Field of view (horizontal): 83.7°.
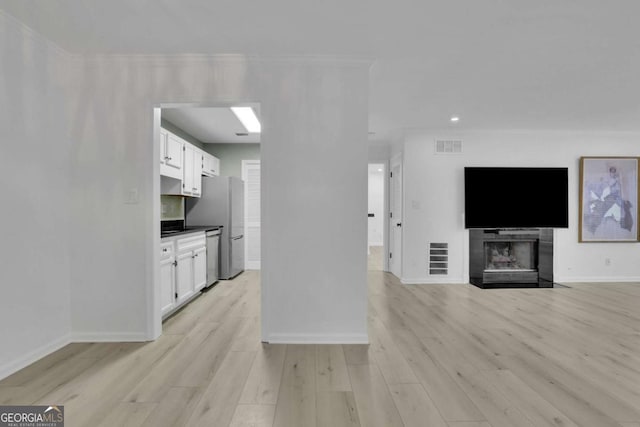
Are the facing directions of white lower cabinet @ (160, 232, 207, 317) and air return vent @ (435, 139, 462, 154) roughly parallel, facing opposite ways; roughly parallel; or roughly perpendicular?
roughly perpendicular

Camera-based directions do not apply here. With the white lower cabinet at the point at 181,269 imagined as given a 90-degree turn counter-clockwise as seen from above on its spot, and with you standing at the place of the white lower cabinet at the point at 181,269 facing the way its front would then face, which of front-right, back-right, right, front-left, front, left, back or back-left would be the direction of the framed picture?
front-right

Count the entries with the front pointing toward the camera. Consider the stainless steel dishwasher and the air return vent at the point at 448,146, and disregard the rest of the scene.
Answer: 1

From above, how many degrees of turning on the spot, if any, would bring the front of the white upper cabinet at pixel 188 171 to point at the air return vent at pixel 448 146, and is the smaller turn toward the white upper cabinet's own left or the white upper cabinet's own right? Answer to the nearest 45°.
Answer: approximately 45° to the white upper cabinet's own left

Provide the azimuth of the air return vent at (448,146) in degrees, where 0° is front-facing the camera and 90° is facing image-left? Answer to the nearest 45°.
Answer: approximately 0°

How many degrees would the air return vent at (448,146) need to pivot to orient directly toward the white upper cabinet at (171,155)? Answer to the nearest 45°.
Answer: approximately 45° to its right

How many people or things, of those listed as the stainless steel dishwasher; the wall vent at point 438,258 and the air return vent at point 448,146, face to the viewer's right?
1

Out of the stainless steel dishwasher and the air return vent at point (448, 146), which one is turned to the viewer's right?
the stainless steel dishwasher

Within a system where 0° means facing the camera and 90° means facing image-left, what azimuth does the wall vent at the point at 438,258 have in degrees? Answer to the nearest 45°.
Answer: approximately 0°

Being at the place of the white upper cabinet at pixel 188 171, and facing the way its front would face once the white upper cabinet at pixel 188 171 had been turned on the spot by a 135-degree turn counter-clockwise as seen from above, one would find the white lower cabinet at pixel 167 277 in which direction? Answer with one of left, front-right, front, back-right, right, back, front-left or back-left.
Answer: back

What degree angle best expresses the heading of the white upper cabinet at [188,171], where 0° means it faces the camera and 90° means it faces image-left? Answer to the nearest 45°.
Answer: approximately 315°

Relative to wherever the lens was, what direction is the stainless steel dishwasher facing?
facing to the right of the viewer
